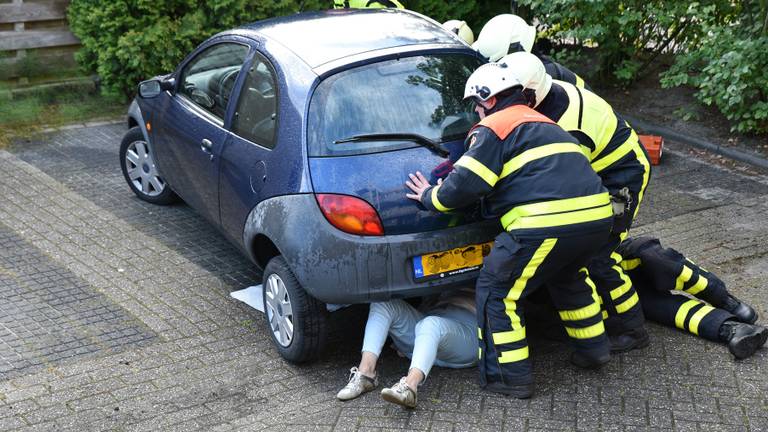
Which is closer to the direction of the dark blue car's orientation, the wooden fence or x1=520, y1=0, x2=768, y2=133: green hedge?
the wooden fence

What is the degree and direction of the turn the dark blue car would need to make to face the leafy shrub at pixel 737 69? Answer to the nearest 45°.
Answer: approximately 90° to its right

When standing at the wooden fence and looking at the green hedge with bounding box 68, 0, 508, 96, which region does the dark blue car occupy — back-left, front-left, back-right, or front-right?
front-right

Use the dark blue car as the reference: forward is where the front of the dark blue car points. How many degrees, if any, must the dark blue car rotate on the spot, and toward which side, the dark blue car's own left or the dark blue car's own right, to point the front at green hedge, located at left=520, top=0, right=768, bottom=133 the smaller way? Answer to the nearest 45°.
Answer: approximately 90° to the dark blue car's own right

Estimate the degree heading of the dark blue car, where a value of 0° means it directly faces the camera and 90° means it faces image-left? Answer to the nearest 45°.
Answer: approximately 135°

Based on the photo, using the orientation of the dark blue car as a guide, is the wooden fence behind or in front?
in front

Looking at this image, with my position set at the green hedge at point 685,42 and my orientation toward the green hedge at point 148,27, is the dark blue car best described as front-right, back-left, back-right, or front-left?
front-left
